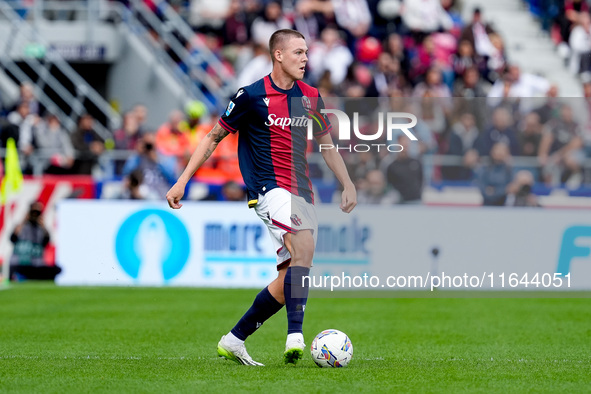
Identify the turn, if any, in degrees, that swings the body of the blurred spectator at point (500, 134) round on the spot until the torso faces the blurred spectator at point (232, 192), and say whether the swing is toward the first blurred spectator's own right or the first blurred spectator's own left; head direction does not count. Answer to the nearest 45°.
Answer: approximately 90° to the first blurred spectator's own right

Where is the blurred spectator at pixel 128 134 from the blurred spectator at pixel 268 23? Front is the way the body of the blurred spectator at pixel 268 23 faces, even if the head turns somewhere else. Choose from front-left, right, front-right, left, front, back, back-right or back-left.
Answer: front-right

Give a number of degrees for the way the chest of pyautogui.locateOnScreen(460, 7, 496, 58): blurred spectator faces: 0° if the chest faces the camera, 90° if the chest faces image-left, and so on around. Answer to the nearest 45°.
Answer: approximately 0°

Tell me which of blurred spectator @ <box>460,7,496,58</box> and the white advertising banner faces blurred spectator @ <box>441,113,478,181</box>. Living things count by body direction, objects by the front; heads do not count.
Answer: blurred spectator @ <box>460,7,496,58</box>

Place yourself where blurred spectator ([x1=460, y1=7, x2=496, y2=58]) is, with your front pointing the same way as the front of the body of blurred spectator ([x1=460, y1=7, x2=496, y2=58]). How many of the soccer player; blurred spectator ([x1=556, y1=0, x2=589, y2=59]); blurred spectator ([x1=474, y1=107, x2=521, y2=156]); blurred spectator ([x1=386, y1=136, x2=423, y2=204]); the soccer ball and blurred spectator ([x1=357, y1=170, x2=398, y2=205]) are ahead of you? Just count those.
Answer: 5

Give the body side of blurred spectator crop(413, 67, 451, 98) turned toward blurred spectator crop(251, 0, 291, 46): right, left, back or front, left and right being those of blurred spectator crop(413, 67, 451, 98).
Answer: right

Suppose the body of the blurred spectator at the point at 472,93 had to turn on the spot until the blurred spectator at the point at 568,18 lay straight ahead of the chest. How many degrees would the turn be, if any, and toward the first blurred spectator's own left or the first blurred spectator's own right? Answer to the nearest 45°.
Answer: approximately 135° to the first blurred spectator's own left

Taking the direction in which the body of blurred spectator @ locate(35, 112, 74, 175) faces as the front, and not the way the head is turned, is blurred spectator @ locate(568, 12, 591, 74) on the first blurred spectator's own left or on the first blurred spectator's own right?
on the first blurred spectator's own left

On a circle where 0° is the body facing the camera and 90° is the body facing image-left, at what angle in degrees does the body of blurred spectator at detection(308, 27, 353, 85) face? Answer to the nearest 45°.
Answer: approximately 0°
